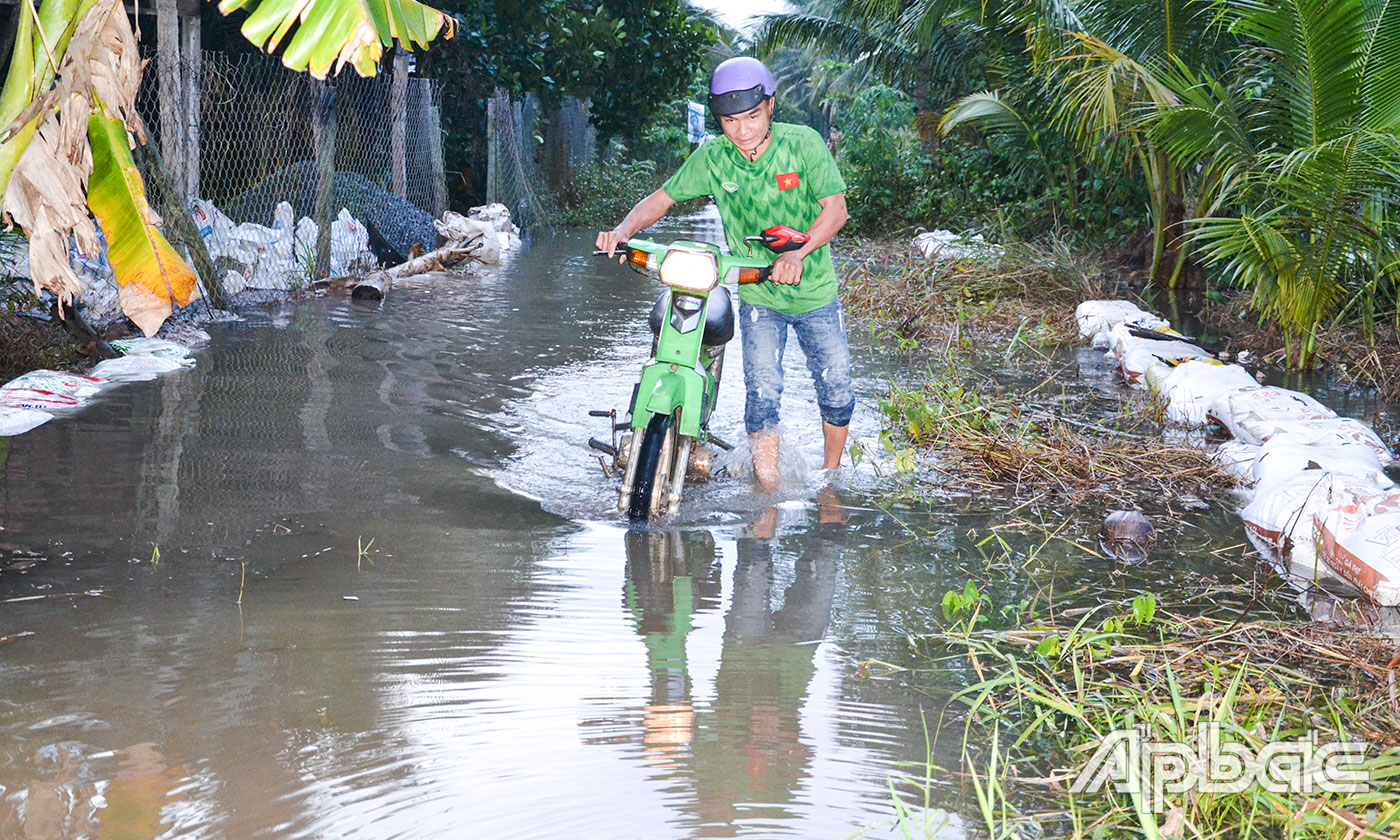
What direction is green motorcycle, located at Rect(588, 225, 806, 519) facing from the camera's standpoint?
toward the camera

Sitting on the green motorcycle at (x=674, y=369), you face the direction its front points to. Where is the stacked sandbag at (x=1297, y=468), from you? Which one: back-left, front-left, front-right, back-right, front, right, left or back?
left

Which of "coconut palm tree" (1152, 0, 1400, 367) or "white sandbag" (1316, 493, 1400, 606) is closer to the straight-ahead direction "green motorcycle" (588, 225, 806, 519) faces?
the white sandbag

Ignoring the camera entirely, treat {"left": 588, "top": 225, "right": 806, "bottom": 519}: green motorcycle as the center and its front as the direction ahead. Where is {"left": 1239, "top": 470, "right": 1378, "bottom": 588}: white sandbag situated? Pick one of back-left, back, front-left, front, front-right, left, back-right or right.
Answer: left

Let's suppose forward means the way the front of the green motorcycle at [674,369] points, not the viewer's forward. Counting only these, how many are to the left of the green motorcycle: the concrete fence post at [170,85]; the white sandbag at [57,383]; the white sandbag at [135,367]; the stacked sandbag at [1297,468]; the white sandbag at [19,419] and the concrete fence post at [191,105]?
1

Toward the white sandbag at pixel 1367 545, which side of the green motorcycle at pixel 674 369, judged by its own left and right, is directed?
left

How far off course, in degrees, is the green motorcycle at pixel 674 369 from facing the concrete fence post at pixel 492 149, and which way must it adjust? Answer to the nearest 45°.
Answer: approximately 180°

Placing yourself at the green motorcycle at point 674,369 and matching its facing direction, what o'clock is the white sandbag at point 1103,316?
The white sandbag is roughly at 7 o'clock from the green motorcycle.

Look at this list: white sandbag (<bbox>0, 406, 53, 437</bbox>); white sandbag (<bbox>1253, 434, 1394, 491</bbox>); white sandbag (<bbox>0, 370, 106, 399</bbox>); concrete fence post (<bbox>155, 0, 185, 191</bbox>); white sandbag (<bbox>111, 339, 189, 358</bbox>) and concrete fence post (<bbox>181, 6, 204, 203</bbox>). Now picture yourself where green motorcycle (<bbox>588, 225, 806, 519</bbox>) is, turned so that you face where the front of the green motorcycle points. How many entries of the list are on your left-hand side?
1

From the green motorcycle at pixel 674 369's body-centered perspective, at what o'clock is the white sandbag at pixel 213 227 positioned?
The white sandbag is roughly at 5 o'clock from the green motorcycle.

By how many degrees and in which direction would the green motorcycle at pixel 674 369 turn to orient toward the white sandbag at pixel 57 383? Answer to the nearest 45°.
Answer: approximately 135° to its right

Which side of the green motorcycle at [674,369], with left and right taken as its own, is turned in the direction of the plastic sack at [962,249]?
back

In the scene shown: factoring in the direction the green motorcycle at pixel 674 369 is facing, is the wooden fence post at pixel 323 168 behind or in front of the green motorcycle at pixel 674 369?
behind

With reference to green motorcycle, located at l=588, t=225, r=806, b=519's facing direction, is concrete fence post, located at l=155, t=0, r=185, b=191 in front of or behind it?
behind
